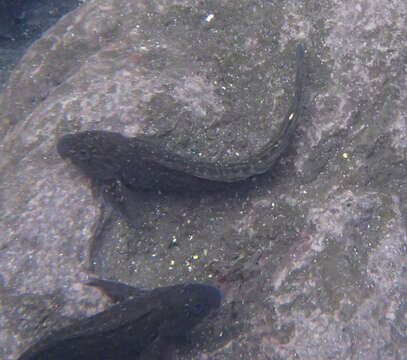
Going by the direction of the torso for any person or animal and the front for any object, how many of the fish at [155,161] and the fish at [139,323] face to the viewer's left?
1

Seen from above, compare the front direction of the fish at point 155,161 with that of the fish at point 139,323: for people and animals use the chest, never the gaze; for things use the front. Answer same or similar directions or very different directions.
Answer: very different directions

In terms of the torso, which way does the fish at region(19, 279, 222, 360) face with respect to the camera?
to the viewer's right

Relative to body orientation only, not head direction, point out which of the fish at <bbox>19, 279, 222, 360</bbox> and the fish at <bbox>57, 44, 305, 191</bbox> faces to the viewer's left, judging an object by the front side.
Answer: the fish at <bbox>57, 44, 305, 191</bbox>

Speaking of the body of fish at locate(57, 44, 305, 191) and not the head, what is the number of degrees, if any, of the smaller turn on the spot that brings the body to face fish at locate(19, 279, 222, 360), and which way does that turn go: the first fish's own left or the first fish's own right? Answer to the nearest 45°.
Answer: approximately 90° to the first fish's own left

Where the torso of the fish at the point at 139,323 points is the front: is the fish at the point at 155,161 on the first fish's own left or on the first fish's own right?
on the first fish's own left

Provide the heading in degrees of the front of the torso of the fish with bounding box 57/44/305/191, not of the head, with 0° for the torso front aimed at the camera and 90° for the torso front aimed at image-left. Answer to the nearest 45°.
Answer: approximately 90°
